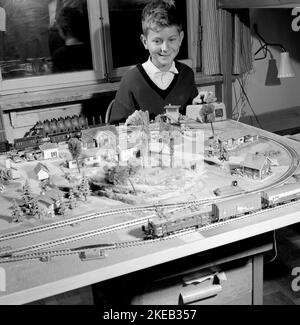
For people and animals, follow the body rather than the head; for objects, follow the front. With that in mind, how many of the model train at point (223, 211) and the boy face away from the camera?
0

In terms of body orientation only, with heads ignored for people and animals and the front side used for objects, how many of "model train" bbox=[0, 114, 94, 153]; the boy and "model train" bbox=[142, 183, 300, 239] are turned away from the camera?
0

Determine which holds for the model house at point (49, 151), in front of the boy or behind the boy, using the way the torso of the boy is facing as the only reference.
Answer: in front

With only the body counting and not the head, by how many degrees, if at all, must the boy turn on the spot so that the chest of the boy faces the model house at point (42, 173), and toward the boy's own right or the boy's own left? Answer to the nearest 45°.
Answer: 0° — they already face it

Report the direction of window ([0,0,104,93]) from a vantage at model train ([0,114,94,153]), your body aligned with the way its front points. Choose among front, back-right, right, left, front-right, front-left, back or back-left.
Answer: back-right

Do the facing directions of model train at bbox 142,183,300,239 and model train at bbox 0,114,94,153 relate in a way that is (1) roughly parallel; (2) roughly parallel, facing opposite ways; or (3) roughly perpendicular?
roughly parallel

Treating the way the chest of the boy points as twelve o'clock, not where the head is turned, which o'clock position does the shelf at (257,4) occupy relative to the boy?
The shelf is roughly at 9 o'clock from the boy.

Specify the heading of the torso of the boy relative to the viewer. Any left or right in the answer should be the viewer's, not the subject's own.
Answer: facing the viewer

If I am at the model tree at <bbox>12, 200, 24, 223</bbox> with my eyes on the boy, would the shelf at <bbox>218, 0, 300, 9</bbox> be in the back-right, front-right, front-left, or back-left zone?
front-right

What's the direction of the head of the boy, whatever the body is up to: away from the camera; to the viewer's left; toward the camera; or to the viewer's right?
toward the camera

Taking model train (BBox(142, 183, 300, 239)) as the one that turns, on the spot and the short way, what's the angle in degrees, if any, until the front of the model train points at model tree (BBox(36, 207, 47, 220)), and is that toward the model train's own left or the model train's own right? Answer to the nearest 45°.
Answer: approximately 45° to the model train's own right

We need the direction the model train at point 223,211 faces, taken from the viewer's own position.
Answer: facing the viewer and to the left of the viewer

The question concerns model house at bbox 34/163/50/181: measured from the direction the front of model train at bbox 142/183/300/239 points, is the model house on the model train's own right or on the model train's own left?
on the model train's own right

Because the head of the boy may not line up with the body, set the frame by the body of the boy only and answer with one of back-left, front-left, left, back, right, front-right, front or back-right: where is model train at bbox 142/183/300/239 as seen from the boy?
front

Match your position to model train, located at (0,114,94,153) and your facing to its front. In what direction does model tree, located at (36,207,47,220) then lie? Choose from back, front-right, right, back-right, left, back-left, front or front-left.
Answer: front-left

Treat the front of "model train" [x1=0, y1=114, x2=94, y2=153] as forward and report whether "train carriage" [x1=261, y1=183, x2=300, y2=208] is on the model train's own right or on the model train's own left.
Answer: on the model train's own left

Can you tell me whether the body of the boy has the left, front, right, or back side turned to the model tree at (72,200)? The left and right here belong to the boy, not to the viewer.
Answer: front
